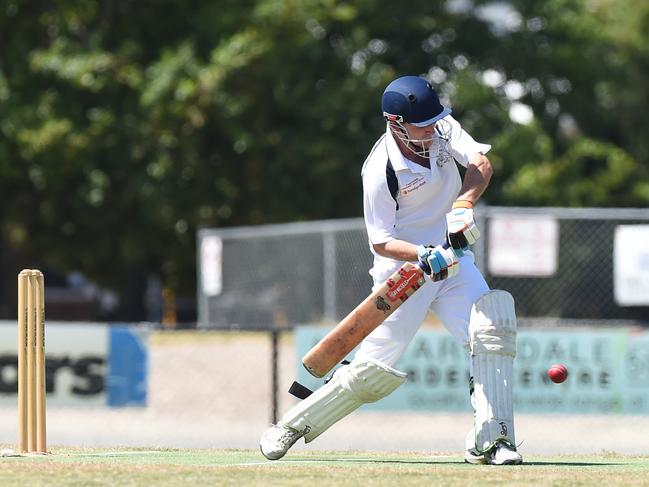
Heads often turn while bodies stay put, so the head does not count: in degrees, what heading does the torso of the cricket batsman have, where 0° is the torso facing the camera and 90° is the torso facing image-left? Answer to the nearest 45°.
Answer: approximately 315°

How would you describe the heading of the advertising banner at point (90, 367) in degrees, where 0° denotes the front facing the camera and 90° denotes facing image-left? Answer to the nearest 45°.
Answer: approximately 0°

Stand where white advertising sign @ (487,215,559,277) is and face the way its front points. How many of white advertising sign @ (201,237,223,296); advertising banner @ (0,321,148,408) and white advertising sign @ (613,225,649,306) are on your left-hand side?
1

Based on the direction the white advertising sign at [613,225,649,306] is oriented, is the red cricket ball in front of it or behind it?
in front

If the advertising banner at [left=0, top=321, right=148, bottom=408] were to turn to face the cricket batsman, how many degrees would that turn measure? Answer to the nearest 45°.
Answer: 0° — it already faces them

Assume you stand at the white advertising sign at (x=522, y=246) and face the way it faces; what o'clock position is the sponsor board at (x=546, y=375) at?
The sponsor board is roughly at 12 o'clock from the white advertising sign.

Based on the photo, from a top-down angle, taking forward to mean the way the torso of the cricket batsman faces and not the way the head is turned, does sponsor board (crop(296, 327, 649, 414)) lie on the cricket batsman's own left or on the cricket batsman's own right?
on the cricket batsman's own left

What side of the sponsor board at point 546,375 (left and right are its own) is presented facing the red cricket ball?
front

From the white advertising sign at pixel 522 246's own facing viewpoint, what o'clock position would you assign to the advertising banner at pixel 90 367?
The advertising banner is roughly at 2 o'clock from the white advertising sign.
